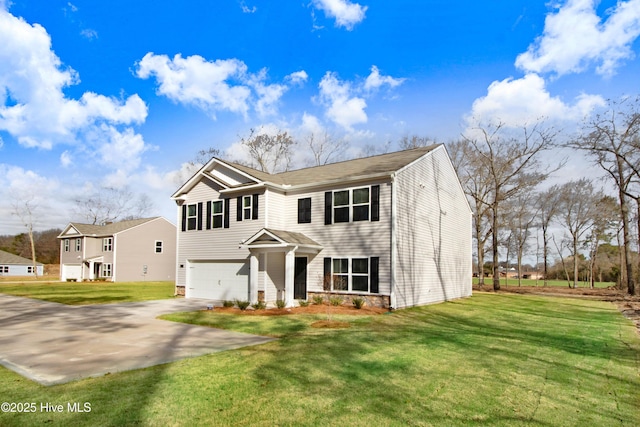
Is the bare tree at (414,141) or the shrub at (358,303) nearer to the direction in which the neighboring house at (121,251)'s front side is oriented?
the shrub

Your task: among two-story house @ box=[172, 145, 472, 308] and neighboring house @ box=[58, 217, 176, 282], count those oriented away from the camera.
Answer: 0

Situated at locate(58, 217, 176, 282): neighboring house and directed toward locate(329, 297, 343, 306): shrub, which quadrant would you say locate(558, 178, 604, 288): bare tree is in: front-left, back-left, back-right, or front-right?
front-left

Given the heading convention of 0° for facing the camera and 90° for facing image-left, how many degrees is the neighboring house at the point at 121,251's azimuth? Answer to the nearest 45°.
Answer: approximately 45°

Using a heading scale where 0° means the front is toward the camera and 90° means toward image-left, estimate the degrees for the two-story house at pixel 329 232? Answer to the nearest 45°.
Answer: approximately 45°
